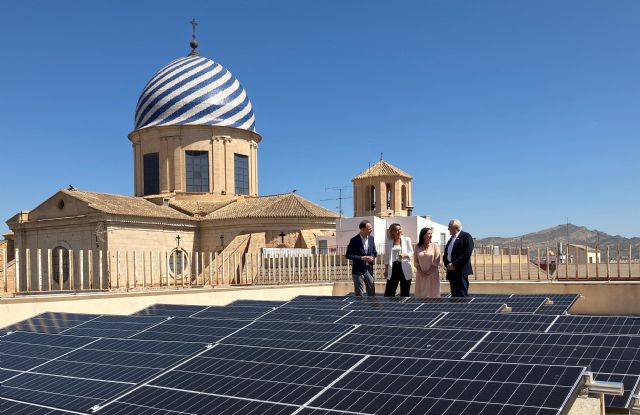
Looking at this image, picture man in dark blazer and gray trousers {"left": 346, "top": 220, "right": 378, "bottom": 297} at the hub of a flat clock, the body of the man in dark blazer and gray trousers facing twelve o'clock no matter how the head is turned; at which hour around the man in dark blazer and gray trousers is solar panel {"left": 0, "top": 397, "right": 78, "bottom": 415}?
The solar panel is roughly at 2 o'clock from the man in dark blazer and gray trousers.

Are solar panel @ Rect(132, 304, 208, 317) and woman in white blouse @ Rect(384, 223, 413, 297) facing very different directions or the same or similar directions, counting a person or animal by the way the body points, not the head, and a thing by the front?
same or similar directions

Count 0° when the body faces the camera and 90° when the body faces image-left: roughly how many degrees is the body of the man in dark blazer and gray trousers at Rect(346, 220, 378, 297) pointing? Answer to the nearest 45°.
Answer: approximately 315°

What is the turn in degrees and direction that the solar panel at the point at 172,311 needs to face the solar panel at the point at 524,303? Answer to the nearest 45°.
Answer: approximately 90° to its left

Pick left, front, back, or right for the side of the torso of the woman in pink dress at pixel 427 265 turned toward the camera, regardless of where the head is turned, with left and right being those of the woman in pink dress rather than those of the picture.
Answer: front

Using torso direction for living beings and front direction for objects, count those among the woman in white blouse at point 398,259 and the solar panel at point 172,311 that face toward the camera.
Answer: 2

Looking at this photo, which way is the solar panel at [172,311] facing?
toward the camera

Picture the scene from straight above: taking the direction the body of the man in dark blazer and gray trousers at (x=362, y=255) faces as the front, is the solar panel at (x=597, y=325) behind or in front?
in front

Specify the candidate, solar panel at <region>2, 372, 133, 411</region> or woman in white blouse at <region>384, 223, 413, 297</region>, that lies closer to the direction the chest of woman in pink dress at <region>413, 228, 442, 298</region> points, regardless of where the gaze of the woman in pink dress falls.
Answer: the solar panel

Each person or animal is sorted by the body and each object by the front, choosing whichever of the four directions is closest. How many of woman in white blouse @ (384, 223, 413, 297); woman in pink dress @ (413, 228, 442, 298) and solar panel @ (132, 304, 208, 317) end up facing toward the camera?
3

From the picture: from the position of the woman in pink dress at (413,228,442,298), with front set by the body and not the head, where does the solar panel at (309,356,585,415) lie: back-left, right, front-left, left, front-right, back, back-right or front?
front

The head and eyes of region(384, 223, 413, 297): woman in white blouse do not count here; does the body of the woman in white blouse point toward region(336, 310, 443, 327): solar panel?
yes

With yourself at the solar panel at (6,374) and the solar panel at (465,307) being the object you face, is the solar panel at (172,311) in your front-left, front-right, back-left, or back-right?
front-left
